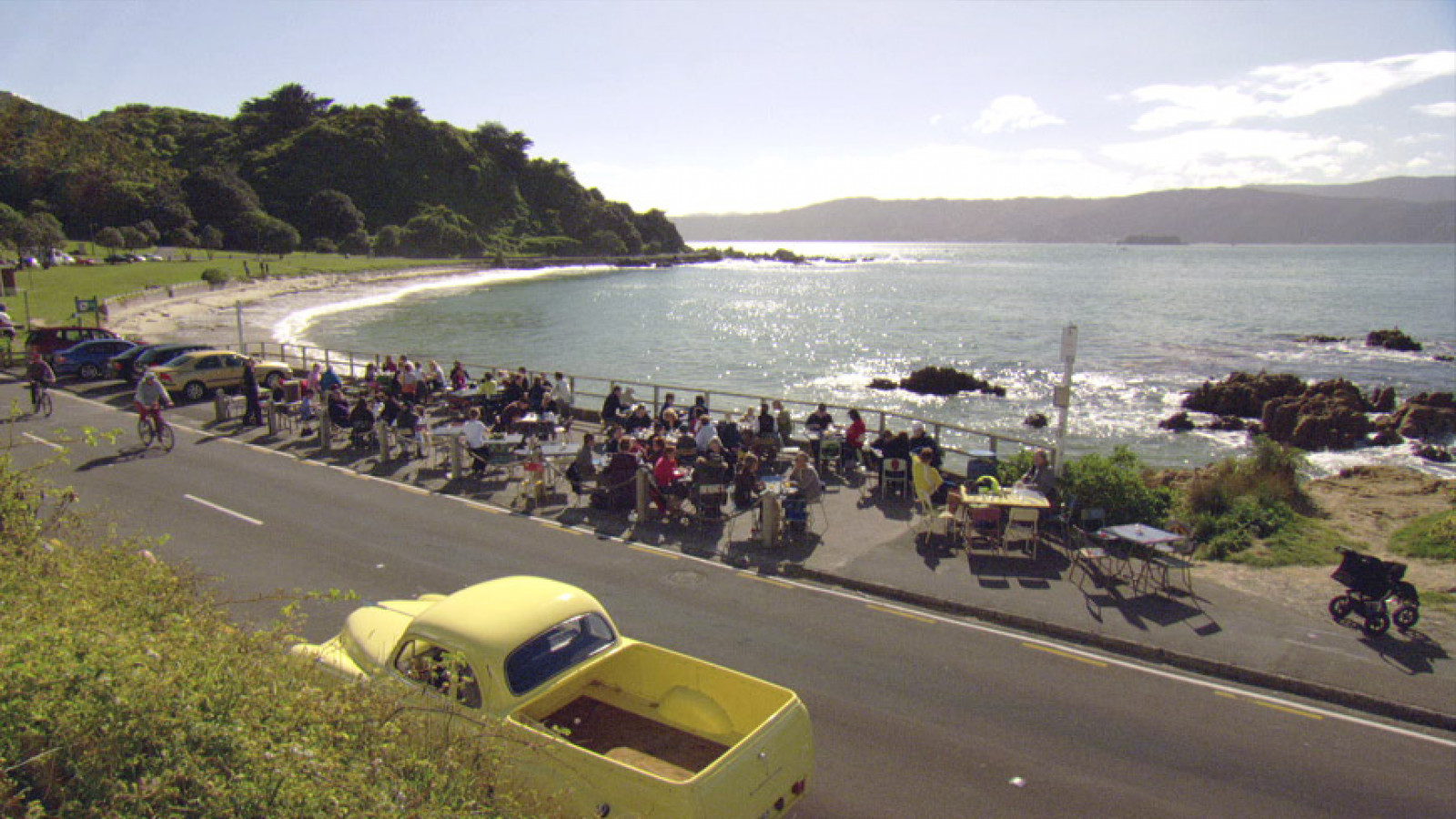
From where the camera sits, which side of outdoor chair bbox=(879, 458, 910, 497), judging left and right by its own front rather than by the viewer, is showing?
back

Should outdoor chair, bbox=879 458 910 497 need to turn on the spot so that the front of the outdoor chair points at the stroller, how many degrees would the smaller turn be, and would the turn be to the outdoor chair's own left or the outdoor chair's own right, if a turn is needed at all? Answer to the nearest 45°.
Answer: approximately 135° to the outdoor chair's own right

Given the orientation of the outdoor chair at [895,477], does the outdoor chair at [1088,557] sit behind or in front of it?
behind

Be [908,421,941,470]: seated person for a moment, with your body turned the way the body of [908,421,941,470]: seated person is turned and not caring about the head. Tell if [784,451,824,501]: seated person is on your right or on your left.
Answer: on your right

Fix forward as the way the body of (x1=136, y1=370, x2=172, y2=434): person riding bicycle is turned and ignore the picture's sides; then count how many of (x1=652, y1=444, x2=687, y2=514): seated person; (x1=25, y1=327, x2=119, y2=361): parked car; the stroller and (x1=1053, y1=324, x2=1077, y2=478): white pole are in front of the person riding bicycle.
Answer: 3

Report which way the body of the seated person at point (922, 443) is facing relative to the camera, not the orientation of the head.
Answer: to the viewer's right

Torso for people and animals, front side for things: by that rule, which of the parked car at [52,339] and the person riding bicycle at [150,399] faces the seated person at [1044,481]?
the person riding bicycle

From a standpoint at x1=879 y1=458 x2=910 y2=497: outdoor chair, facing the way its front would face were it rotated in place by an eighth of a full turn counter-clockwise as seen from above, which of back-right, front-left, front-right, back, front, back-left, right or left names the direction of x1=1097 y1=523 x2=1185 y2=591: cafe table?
back
